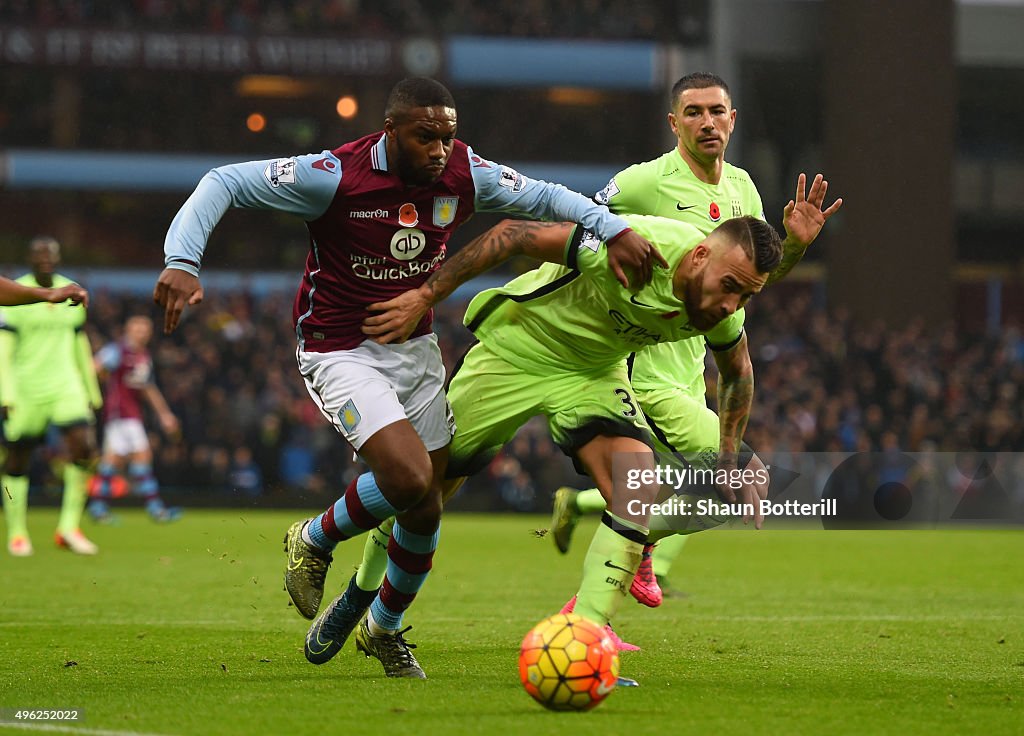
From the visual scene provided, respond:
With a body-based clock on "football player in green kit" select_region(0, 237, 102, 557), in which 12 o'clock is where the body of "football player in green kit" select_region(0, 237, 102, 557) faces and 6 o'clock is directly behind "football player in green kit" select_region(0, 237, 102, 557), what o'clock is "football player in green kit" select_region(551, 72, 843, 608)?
"football player in green kit" select_region(551, 72, 843, 608) is roughly at 11 o'clock from "football player in green kit" select_region(0, 237, 102, 557).

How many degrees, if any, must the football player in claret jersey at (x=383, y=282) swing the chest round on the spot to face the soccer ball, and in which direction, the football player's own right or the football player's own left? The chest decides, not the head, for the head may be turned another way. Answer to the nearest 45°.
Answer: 0° — they already face it

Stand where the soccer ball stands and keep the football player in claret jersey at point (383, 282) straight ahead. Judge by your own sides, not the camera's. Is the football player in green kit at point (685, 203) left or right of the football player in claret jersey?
right

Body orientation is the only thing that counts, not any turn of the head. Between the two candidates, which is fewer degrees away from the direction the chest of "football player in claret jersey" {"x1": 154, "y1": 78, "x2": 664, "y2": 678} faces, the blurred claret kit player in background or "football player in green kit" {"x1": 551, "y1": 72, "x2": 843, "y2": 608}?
the football player in green kit

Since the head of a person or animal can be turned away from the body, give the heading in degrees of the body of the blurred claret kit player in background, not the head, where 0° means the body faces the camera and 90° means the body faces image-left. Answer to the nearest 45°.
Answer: approximately 315°

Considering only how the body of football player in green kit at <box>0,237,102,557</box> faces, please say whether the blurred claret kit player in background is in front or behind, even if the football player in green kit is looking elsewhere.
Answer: behind

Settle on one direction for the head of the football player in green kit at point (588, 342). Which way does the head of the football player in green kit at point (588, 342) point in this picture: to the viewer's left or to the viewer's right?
to the viewer's right
